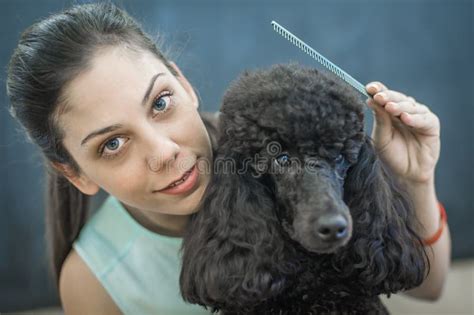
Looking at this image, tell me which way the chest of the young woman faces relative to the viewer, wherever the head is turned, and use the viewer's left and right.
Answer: facing the viewer
